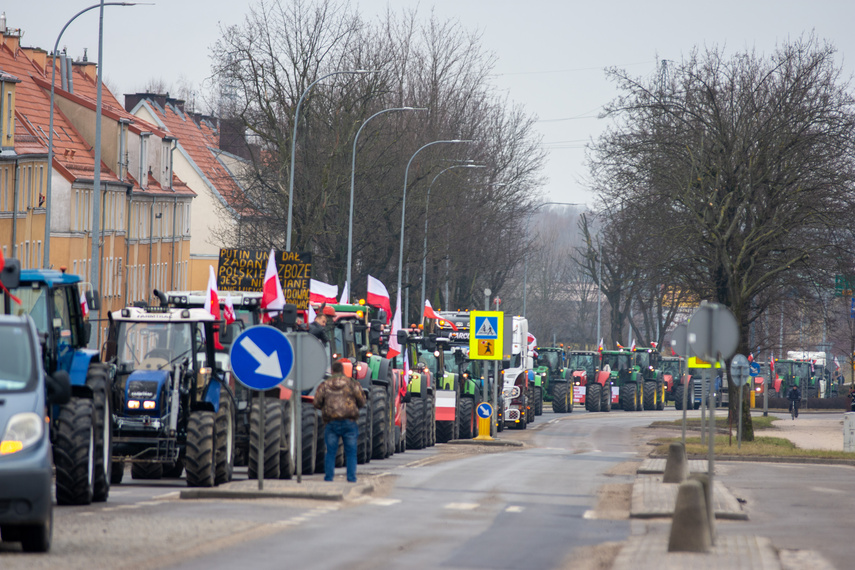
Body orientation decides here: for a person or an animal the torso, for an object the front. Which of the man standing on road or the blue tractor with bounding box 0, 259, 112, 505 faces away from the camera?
the man standing on road

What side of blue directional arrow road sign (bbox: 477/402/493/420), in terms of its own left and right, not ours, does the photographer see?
front

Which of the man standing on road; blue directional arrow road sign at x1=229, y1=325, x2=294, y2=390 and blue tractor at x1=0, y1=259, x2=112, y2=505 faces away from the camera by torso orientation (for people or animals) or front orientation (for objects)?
the man standing on road

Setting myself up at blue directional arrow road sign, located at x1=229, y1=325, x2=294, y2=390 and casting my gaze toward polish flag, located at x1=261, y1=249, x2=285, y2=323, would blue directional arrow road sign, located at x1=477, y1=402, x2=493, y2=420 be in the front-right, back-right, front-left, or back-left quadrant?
front-right

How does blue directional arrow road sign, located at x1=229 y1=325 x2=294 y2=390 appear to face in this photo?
toward the camera

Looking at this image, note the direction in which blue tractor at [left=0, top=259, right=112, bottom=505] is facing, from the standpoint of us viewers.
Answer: facing the viewer and to the left of the viewer

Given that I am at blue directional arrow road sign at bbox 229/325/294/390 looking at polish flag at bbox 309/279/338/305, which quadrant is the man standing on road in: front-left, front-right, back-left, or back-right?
front-right

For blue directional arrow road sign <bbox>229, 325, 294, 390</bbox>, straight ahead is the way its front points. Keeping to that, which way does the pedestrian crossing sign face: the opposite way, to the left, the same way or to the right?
the same way

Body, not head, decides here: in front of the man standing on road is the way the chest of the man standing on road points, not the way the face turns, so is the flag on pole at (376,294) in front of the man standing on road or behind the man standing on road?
in front

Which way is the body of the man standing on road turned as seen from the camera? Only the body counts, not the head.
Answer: away from the camera

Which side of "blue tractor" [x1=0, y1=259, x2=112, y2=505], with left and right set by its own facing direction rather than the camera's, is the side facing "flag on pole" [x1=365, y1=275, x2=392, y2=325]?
back

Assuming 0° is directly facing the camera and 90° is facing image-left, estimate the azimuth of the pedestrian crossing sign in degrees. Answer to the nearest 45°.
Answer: approximately 0°

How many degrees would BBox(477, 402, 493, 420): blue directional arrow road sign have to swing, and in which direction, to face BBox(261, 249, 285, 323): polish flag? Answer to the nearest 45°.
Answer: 0° — it already faces it

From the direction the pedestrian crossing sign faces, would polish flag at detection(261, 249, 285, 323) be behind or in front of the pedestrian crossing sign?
in front

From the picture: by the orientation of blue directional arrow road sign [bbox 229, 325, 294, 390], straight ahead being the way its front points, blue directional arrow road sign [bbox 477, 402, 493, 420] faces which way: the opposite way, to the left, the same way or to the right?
the same way

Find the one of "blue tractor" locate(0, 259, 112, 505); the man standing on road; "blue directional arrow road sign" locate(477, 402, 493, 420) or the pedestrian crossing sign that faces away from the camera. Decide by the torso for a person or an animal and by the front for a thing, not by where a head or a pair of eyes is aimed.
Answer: the man standing on road

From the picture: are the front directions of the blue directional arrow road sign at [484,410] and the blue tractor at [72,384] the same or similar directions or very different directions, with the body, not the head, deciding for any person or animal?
same or similar directions
